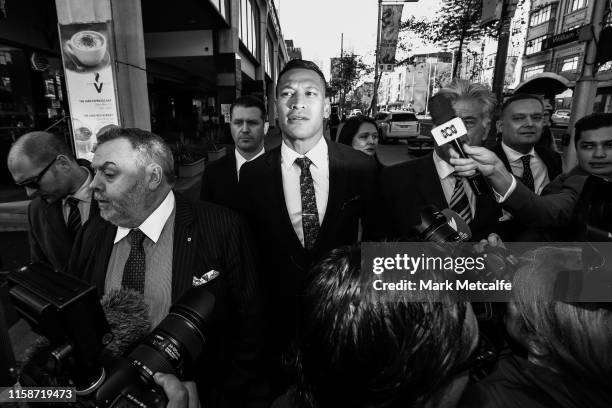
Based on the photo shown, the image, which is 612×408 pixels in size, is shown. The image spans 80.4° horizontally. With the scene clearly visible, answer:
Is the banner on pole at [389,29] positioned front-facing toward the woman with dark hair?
yes

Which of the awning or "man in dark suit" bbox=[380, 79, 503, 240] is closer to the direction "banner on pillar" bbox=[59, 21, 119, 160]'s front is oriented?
the man in dark suit

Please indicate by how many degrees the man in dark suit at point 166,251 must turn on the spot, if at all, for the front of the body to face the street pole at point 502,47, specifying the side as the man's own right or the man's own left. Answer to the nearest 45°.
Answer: approximately 180°

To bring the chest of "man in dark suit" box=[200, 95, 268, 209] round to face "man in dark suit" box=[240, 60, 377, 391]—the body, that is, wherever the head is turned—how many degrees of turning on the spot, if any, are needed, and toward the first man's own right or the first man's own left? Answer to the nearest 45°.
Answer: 0° — they already face them

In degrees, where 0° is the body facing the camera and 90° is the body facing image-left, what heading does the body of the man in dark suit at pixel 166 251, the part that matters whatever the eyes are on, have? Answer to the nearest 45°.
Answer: approximately 45°

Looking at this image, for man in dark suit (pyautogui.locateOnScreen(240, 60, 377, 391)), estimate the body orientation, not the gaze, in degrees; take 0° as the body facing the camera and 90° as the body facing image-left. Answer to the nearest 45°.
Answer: approximately 0°

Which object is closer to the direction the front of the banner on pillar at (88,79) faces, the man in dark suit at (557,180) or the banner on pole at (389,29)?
the man in dark suit

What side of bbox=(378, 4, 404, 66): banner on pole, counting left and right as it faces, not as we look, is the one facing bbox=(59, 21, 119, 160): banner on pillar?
front
